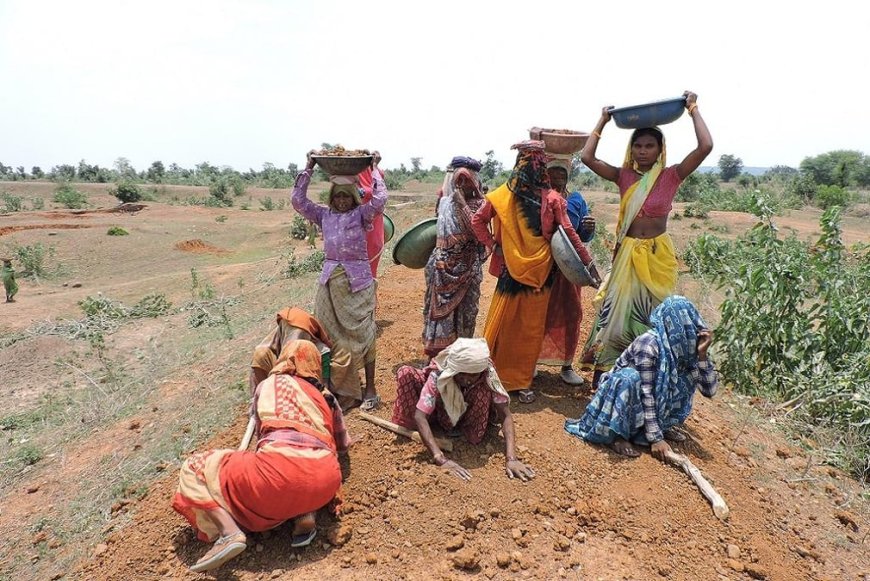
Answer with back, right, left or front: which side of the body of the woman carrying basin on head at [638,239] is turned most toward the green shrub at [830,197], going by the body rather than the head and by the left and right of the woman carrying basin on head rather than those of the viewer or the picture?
back

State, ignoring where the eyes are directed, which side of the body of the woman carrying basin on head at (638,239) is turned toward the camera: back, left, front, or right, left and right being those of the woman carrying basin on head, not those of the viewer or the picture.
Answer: front

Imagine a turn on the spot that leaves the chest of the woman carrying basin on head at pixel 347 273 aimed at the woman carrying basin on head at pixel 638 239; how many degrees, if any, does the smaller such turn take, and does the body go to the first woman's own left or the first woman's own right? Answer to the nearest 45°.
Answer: approximately 90° to the first woman's own left

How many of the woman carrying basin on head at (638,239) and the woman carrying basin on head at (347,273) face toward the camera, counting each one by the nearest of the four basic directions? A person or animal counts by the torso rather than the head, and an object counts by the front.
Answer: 2

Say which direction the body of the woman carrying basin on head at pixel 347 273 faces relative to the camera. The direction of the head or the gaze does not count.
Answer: toward the camera

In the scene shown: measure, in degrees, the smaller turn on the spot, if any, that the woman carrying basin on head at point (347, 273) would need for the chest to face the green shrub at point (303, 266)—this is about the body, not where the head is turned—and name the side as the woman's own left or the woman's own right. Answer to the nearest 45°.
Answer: approximately 180°

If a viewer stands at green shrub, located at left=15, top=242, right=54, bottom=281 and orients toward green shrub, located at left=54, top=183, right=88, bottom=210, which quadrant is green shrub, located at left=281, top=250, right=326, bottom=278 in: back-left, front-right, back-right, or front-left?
back-right

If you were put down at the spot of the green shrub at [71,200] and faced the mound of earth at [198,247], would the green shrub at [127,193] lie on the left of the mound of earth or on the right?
left

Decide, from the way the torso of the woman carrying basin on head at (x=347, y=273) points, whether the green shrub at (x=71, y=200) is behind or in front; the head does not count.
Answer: behind
